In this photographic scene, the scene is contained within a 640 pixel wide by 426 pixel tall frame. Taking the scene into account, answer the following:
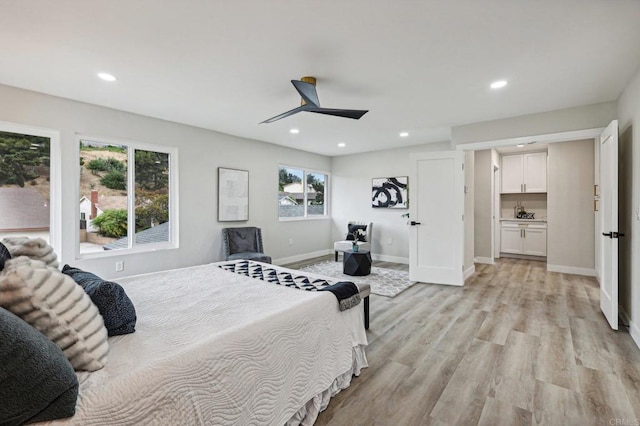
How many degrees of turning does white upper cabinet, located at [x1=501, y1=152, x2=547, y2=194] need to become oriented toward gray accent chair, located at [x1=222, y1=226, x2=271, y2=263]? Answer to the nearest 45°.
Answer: approximately 45° to its right

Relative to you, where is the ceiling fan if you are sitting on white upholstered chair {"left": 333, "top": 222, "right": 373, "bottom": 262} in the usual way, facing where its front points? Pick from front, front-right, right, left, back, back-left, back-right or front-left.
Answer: front-left

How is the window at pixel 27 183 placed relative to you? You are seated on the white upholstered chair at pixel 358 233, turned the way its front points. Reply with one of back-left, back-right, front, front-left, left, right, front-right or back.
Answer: front

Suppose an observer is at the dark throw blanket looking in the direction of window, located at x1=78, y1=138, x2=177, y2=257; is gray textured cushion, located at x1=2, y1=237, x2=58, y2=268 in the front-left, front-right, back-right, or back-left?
front-left

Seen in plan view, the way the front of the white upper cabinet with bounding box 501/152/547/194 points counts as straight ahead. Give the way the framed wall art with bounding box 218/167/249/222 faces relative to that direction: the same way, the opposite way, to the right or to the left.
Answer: to the left

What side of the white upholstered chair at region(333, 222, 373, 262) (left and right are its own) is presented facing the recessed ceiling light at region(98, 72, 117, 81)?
front

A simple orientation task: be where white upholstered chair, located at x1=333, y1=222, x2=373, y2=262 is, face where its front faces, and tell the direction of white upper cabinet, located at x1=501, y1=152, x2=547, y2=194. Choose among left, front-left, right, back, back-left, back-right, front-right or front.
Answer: back-left

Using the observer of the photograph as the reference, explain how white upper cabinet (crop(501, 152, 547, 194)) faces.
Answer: facing the viewer

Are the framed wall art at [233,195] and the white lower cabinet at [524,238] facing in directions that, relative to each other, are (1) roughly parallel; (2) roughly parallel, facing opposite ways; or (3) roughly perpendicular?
roughly perpendicular

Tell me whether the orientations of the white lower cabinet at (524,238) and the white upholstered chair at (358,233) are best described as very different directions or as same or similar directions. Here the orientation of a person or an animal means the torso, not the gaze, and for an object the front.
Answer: same or similar directions

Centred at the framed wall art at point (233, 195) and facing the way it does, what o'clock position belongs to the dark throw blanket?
The dark throw blanket is roughly at 1 o'clock from the framed wall art.

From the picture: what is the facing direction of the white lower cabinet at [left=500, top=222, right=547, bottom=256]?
toward the camera

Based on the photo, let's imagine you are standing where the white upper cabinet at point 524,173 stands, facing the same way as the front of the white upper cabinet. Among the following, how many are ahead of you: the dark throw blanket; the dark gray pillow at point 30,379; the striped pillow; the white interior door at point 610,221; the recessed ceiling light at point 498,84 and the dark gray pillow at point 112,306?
6

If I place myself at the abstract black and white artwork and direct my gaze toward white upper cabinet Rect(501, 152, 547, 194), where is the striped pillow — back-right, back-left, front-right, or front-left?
back-right

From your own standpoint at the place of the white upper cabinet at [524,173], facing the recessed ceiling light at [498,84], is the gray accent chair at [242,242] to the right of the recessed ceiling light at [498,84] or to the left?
right

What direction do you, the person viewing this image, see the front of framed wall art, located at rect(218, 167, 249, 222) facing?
facing the viewer and to the right of the viewer

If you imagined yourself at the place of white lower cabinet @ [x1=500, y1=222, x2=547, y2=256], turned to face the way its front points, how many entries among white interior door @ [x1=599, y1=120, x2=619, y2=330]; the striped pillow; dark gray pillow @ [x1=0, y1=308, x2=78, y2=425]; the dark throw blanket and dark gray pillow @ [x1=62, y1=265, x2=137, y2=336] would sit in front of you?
5

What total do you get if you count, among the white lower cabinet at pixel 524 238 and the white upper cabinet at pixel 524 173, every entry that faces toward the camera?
2

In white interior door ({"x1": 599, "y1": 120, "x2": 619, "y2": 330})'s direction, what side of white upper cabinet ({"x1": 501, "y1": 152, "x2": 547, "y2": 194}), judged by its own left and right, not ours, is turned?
front
